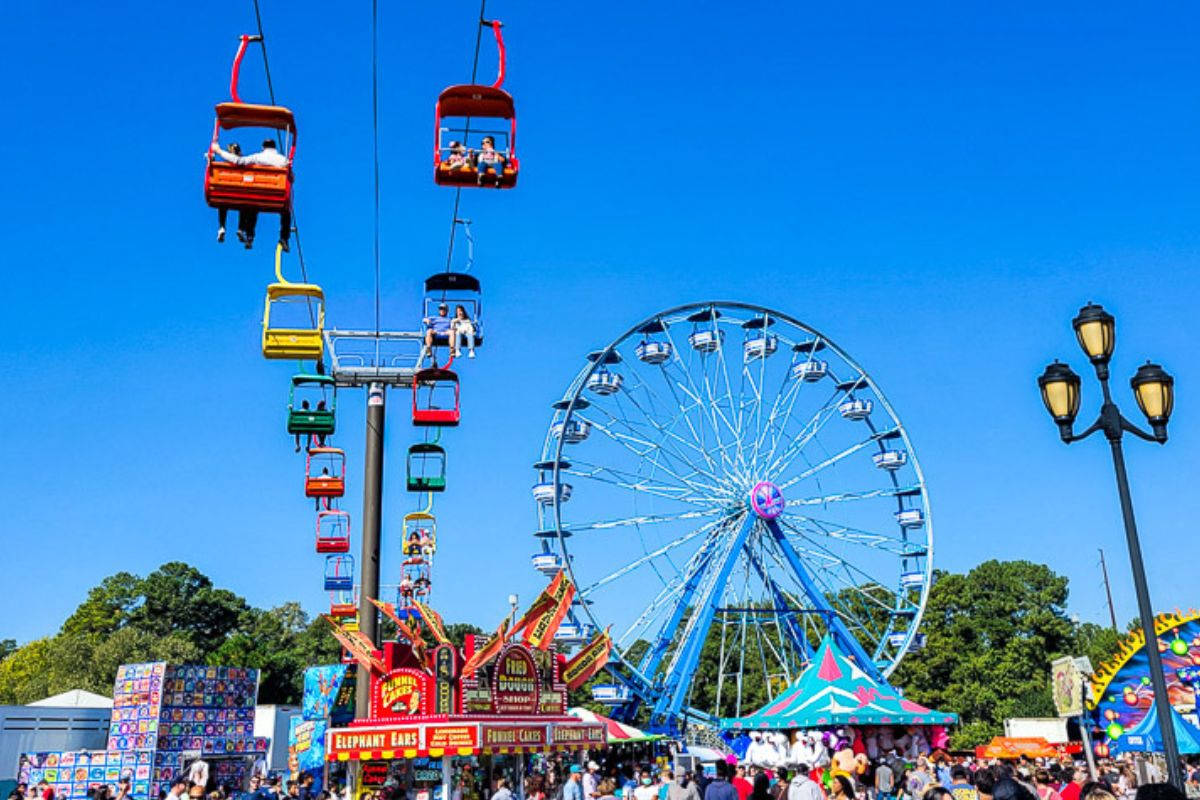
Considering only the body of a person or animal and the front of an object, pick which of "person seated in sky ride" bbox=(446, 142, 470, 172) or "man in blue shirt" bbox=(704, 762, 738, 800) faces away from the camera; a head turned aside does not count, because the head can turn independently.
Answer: the man in blue shirt

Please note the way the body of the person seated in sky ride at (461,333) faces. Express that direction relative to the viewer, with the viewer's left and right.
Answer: facing the viewer

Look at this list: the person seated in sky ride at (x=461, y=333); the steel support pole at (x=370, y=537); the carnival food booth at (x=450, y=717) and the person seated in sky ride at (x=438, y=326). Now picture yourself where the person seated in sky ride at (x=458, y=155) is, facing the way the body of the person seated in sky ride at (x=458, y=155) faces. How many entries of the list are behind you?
4

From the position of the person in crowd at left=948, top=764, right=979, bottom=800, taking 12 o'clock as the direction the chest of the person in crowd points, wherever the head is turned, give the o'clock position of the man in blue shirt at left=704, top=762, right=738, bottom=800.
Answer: The man in blue shirt is roughly at 8 o'clock from the person in crowd.

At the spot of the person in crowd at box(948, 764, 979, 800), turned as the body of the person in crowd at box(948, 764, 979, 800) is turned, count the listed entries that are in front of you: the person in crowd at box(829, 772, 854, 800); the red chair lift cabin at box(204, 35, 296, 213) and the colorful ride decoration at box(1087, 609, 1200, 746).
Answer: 1

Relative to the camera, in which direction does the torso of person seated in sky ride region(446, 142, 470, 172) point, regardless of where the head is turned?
toward the camera

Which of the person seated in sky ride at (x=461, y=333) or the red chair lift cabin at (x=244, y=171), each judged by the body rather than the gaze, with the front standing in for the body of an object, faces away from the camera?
the red chair lift cabin

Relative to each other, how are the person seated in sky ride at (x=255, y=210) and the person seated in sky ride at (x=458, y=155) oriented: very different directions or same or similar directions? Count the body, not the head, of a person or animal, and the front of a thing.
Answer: very different directions

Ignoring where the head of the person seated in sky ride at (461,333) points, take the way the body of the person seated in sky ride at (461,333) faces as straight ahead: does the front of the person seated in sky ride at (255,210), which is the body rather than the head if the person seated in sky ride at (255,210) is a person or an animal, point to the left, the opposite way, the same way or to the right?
the opposite way

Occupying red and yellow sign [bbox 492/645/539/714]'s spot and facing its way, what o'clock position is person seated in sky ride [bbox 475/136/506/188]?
The person seated in sky ride is roughly at 12 o'clock from the red and yellow sign.

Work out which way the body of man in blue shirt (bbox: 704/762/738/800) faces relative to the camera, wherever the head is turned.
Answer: away from the camera

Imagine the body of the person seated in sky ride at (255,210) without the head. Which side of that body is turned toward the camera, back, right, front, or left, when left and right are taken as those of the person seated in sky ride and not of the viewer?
back

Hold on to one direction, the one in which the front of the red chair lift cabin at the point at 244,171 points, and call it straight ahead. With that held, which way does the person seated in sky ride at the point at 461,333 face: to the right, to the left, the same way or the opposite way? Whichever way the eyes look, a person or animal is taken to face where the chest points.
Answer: the opposite way

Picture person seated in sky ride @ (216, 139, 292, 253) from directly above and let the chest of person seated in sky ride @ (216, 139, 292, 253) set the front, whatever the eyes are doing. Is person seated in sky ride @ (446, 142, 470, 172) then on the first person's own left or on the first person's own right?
on the first person's own right

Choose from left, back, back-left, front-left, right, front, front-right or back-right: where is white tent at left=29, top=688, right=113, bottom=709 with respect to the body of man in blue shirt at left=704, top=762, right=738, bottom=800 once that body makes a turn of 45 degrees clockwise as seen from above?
left
